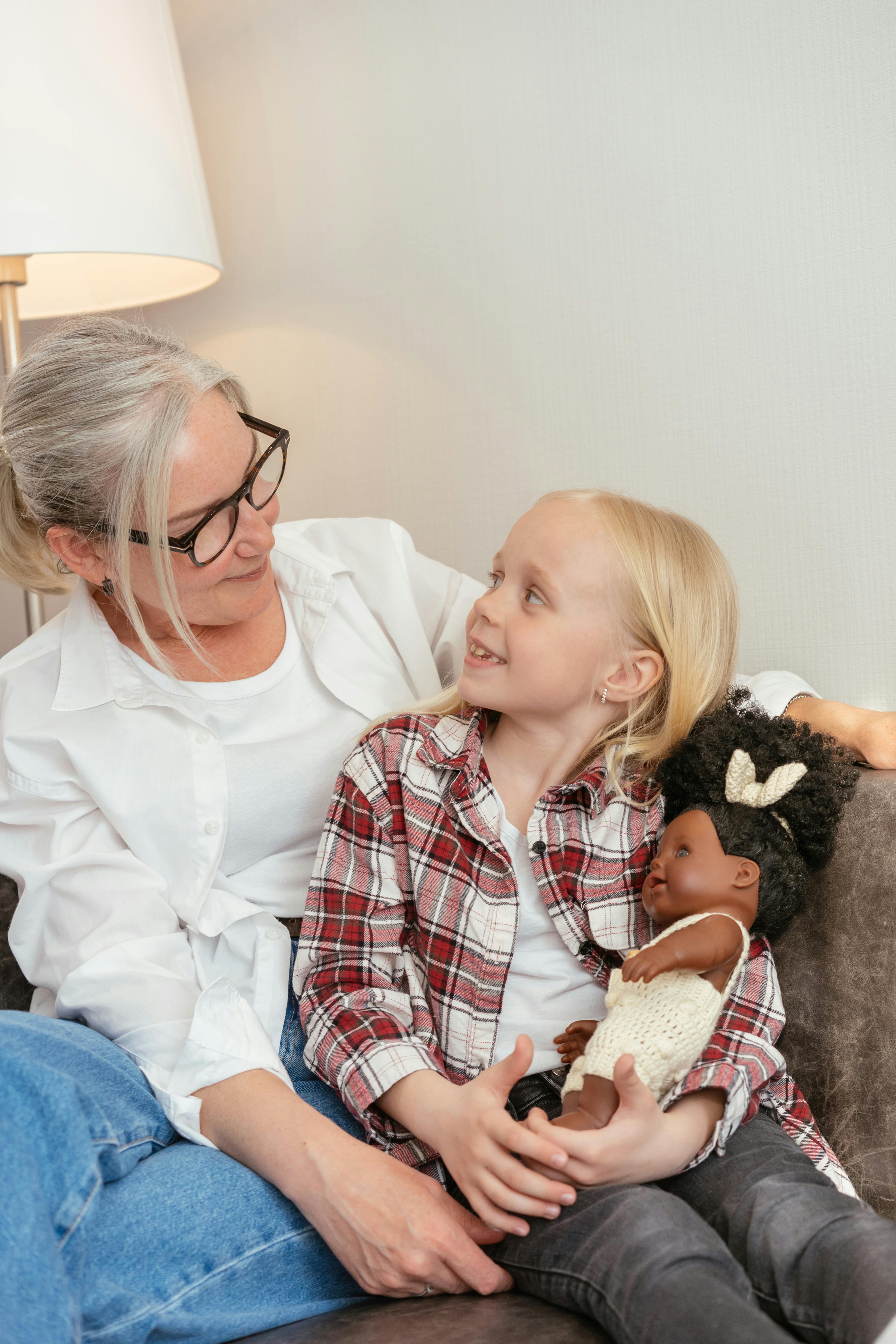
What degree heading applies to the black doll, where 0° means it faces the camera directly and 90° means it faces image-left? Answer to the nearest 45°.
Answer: approximately 90°
